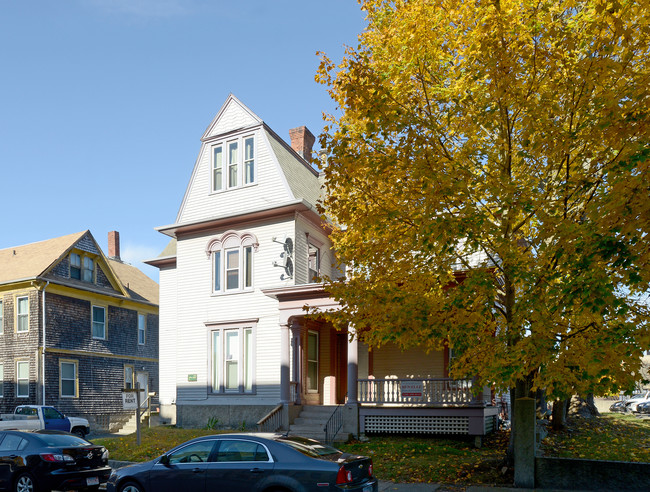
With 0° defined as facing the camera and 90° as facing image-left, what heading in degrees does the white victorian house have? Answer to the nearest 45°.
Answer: approximately 0°

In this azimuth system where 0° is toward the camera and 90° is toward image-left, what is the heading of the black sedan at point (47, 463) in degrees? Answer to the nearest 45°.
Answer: approximately 135°

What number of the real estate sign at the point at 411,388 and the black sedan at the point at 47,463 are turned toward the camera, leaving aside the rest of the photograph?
1

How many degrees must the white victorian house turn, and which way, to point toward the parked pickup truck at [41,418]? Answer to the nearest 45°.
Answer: approximately 90° to its right
